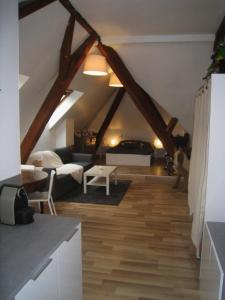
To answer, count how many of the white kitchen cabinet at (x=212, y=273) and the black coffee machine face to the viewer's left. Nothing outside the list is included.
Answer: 1

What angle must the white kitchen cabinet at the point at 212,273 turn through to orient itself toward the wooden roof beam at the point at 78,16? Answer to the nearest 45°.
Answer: approximately 45° to its right

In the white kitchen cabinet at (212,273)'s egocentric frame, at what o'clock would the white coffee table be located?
The white coffee table is roughly at 2 o'clock from the white kitchen cabinet.

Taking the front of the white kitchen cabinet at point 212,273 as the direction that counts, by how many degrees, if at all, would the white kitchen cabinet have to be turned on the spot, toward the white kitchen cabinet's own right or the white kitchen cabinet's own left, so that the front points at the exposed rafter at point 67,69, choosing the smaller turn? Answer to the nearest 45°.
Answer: approximately 45° to the white kitchen cabinet's own right

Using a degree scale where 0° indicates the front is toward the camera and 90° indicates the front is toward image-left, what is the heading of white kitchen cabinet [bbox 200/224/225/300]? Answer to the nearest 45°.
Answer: approximately 90°

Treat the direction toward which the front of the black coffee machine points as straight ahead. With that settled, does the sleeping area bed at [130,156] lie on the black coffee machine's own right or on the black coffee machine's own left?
on the black coffee machine's own left

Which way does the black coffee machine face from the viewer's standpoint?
to the viewer's right

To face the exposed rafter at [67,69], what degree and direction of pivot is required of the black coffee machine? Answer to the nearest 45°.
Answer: approximately 90° to its left

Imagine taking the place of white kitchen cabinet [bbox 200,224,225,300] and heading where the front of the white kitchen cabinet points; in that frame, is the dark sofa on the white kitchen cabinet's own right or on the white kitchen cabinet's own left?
on the white kitchen cabinet's own right

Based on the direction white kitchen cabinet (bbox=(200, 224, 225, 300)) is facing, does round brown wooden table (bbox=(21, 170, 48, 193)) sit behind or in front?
in front

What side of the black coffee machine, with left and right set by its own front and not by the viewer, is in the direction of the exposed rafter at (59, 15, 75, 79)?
left

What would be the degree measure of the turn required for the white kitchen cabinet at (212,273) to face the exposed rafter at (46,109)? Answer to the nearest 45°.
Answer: approximately 45° to its right

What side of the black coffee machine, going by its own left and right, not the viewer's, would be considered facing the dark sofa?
left
